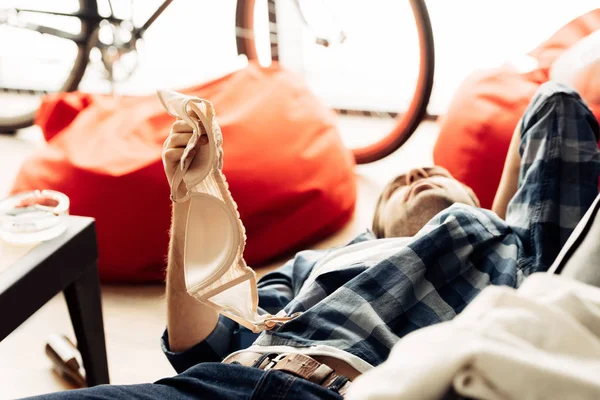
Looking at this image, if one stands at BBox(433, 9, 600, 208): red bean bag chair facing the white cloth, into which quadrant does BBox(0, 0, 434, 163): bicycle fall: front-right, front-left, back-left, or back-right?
back-right

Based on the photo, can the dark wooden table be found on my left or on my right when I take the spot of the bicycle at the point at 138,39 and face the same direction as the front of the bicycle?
on my right

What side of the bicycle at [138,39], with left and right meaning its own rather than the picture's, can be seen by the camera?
right

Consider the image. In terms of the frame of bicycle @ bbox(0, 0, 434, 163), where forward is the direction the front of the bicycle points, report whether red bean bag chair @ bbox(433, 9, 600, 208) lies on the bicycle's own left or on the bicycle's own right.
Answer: on the bicycle's own right

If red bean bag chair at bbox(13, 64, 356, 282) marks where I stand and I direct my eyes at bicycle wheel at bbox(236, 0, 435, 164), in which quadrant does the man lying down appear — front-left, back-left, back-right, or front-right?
back-right

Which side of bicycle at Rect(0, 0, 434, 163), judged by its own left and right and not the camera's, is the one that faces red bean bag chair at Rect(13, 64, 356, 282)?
right
